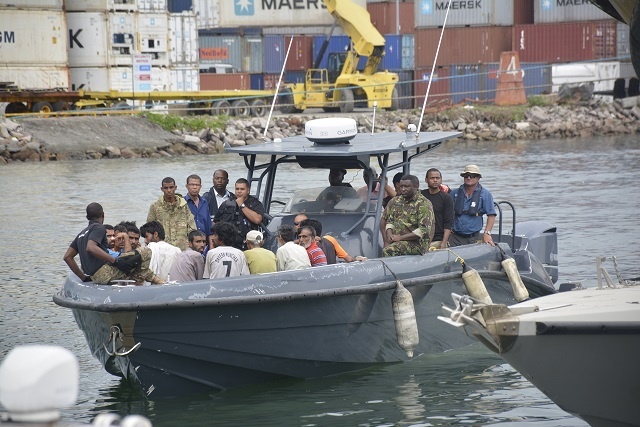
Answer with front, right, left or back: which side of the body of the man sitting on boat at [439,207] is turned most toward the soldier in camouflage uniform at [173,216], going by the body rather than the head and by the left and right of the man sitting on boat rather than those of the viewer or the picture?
right

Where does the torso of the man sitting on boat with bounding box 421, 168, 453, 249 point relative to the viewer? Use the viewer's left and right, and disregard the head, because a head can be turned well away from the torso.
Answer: facing the viewer

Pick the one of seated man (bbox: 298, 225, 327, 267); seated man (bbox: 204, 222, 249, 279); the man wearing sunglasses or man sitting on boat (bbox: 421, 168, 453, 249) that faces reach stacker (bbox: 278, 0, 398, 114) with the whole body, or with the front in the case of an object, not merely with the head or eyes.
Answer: seated man (bbox: 204, 222, 249, 279)

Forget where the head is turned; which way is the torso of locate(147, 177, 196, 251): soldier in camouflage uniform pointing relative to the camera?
toward the camera

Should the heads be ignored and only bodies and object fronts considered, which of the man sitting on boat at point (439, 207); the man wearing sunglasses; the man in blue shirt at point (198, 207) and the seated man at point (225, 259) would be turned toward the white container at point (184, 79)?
the seated man

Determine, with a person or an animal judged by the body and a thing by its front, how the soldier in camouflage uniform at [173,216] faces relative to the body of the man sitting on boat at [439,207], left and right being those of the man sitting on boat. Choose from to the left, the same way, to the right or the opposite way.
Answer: the same way

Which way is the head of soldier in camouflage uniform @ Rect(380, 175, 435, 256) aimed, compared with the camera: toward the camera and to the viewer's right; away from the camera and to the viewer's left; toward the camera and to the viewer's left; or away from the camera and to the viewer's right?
toward the camera and to the viewer's left

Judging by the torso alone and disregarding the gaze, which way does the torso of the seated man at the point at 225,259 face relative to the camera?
away from the camera

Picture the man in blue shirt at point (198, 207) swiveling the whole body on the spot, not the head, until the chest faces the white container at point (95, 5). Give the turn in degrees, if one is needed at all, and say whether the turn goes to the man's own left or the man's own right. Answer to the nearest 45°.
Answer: approximately 180°

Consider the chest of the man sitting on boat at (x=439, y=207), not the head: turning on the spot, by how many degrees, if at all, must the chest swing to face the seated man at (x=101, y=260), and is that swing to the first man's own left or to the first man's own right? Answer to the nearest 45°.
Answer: approximately 45° to the first man's own right

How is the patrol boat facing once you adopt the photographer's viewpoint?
facing the viewer and to the left of the viewer

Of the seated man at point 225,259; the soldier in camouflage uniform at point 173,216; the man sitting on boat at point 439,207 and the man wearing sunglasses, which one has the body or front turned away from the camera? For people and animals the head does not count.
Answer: the seated man

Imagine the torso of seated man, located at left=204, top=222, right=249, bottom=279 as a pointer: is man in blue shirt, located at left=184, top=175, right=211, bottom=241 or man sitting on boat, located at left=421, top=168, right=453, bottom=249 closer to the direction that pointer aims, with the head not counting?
the man in blue shirt

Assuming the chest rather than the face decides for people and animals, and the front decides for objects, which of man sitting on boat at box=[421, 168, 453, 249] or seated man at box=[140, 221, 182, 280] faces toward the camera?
the man sitting on boat

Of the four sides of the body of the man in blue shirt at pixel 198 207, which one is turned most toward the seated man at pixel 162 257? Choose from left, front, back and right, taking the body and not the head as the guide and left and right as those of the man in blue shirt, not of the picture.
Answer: front

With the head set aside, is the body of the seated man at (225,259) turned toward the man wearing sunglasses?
no

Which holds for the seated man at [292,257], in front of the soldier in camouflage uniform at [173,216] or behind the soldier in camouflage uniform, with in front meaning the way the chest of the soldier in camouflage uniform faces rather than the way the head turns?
in front

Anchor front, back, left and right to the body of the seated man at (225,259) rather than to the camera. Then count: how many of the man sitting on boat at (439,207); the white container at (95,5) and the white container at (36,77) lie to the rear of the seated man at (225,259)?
0

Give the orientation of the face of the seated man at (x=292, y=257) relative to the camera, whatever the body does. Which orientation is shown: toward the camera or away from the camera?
away from the camera

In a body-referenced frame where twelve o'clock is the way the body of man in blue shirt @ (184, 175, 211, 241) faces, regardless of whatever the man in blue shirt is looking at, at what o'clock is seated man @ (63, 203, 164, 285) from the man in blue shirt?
The seated man is roughly at 1 o'clock from the man in blue shirt.

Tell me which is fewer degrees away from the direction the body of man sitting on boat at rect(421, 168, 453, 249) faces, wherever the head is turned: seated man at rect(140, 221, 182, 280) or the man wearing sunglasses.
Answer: the seated man
